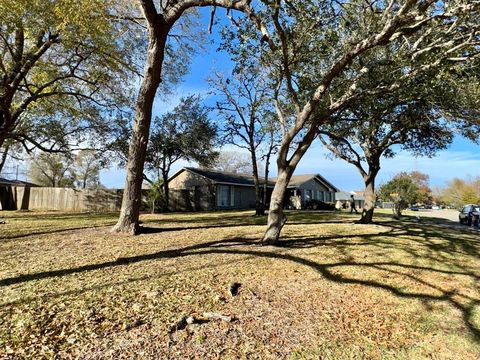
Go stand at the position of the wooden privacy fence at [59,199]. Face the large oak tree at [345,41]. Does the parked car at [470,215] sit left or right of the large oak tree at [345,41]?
left

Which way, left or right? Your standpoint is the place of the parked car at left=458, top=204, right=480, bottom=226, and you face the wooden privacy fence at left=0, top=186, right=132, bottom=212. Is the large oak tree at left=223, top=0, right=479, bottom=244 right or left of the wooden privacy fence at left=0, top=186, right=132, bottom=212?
left

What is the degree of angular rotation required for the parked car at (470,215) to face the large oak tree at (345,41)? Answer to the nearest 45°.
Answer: approximately 45° to its left

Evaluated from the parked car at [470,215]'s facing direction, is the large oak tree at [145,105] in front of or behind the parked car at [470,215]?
in front

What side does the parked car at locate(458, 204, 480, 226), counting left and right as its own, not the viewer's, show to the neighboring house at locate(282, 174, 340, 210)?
right

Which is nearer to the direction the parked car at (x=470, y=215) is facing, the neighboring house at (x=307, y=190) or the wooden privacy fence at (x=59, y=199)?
the wooden privacy fence

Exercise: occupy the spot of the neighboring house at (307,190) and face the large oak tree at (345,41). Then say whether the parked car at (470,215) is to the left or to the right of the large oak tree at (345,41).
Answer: left

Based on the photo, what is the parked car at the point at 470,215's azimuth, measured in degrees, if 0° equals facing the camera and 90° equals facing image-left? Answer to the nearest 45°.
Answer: approximately 45°

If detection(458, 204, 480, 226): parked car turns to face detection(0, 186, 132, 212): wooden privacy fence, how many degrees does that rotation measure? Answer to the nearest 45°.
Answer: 0° — it already faces it
